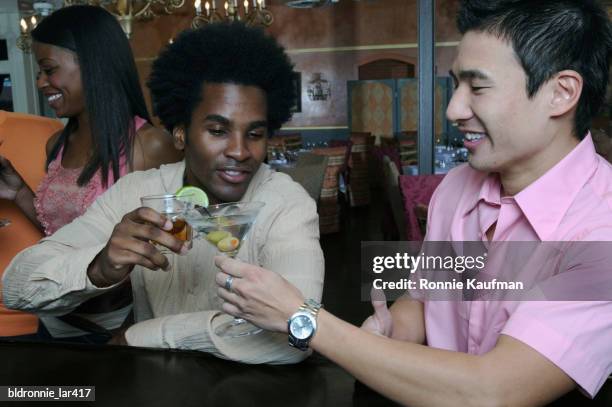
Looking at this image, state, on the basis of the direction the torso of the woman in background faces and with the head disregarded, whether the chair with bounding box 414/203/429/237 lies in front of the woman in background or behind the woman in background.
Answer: behind

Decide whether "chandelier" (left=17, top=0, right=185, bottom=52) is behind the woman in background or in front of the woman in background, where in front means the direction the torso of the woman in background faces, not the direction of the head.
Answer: behind

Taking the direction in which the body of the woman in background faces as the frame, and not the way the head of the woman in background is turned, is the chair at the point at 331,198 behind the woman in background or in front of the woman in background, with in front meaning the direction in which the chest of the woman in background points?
behind
